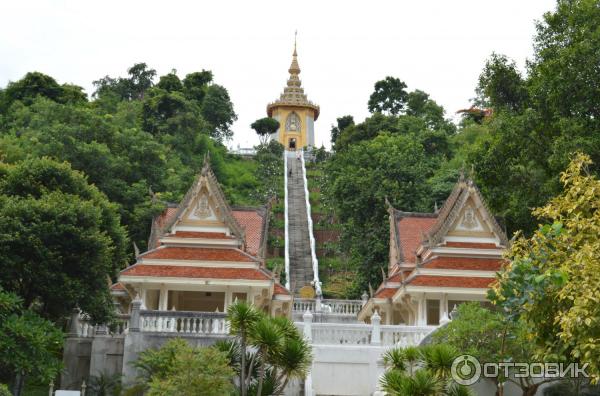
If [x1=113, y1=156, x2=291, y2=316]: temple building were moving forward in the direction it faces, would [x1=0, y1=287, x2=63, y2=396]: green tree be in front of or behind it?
in front

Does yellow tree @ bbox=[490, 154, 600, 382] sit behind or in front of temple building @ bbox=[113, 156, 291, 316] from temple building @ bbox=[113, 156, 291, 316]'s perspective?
in front

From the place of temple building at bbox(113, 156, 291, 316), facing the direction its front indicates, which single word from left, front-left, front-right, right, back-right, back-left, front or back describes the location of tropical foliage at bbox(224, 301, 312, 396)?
front

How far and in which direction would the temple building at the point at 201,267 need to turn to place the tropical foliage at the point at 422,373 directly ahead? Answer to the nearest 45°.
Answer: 0° — it already faces it

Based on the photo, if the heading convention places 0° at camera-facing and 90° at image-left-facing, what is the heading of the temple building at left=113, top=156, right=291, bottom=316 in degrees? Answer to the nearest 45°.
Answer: approximately 0°

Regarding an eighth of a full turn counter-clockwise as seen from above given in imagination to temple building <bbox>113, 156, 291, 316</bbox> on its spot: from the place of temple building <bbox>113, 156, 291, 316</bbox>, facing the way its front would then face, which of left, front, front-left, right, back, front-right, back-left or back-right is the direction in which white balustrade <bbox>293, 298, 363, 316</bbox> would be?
left

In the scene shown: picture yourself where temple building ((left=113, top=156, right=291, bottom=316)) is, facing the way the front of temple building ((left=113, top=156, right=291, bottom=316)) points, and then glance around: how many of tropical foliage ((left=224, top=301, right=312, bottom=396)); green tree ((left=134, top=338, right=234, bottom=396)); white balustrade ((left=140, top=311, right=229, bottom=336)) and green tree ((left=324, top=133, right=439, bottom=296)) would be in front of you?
3

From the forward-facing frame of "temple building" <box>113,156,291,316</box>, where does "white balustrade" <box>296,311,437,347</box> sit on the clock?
The white balustrade is roughly at 11 o'clock from the temple building.

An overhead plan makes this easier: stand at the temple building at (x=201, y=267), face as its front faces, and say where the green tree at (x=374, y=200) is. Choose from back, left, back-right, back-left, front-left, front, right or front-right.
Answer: back-left

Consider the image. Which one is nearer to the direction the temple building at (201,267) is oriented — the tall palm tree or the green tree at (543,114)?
the tall palm tree

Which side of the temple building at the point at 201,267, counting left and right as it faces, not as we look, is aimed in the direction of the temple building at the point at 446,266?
left

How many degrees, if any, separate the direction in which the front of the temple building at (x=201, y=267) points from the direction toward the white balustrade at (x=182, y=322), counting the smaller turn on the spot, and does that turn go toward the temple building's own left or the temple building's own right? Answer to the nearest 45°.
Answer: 0° — it already faces it

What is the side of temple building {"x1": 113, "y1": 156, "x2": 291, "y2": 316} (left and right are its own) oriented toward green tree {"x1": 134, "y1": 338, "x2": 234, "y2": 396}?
front
